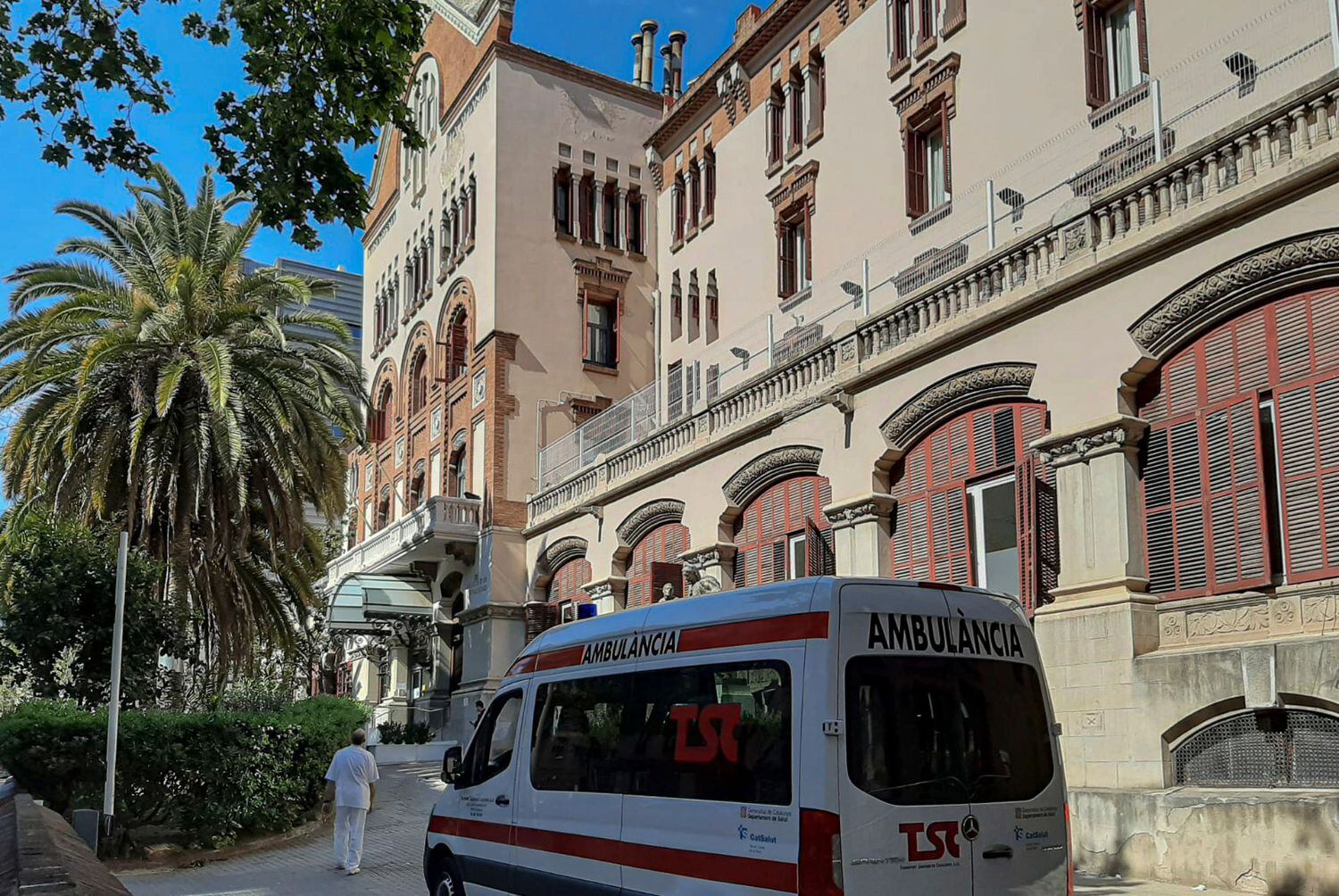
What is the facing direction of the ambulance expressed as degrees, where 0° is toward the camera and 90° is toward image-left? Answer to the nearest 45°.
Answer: approximately 135°

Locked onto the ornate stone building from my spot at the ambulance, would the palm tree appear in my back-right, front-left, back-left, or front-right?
front-left

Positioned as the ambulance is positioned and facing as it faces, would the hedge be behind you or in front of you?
in front

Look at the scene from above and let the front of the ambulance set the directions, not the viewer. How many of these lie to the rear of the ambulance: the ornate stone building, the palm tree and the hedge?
0

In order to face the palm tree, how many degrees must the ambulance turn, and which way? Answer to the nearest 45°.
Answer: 0° — it already faces it

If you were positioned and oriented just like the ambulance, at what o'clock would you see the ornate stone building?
The ornate stone building is roughly at 1 o'clock from the ambulance.
